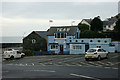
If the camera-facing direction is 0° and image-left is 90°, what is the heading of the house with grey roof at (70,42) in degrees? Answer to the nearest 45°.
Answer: approximately 0°
